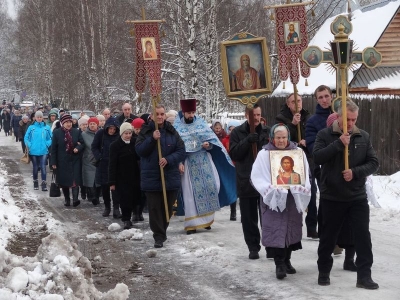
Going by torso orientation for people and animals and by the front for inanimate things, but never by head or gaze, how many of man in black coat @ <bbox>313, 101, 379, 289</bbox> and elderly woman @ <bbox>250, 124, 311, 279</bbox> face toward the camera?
2

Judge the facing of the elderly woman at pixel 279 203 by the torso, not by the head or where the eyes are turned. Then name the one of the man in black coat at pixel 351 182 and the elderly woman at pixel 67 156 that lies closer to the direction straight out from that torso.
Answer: the man in black coat

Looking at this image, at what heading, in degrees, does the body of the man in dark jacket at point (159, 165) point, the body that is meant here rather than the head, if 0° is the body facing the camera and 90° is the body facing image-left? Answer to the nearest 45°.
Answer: approximately 0°

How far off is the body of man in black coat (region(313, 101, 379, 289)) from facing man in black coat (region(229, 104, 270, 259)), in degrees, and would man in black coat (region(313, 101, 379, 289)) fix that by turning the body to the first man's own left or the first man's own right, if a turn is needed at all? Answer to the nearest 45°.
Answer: approximately 135° to the first man's own right

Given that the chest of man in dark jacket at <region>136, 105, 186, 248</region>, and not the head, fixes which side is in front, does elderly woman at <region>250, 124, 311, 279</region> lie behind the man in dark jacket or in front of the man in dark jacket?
in front

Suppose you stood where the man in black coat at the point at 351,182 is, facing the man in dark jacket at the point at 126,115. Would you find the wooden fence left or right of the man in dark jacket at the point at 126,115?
right
